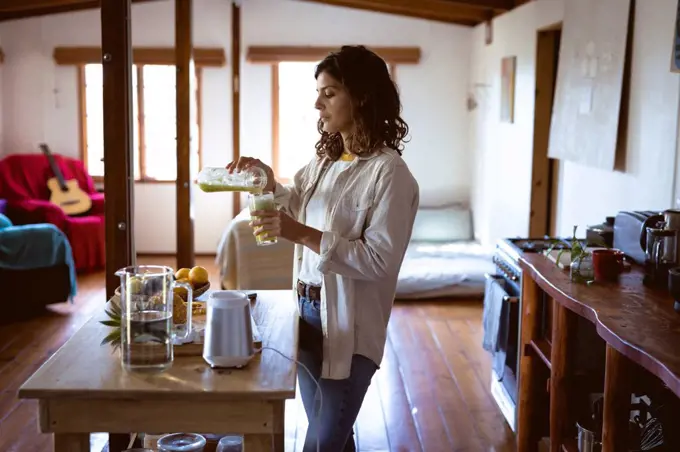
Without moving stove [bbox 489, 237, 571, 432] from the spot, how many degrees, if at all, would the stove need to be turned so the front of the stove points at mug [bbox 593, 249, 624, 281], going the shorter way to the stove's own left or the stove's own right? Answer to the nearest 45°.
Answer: approximately 135° to the stove's own left

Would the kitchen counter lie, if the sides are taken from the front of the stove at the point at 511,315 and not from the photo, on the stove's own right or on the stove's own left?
on the stove's own left

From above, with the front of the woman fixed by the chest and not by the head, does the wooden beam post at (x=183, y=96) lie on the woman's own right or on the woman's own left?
on the woman's own right

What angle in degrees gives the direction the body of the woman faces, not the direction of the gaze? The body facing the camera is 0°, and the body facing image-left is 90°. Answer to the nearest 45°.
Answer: approximately 45°

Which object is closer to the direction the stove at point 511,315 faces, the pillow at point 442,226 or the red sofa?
the red sofa

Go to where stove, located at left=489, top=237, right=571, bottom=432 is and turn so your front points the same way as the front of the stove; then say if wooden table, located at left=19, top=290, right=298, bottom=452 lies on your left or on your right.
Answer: on your left

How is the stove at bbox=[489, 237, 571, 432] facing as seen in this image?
to the viewer's left

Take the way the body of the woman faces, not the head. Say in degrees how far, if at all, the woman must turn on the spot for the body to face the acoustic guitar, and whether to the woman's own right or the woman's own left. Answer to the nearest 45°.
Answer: approximately 90° to the woman's own right

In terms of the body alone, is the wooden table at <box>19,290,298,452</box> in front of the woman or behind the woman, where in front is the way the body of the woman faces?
in front

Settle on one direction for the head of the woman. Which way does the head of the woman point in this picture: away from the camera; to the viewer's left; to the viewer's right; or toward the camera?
to the viewer's left

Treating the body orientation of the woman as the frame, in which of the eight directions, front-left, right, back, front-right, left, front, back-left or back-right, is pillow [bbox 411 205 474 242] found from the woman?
back-right
